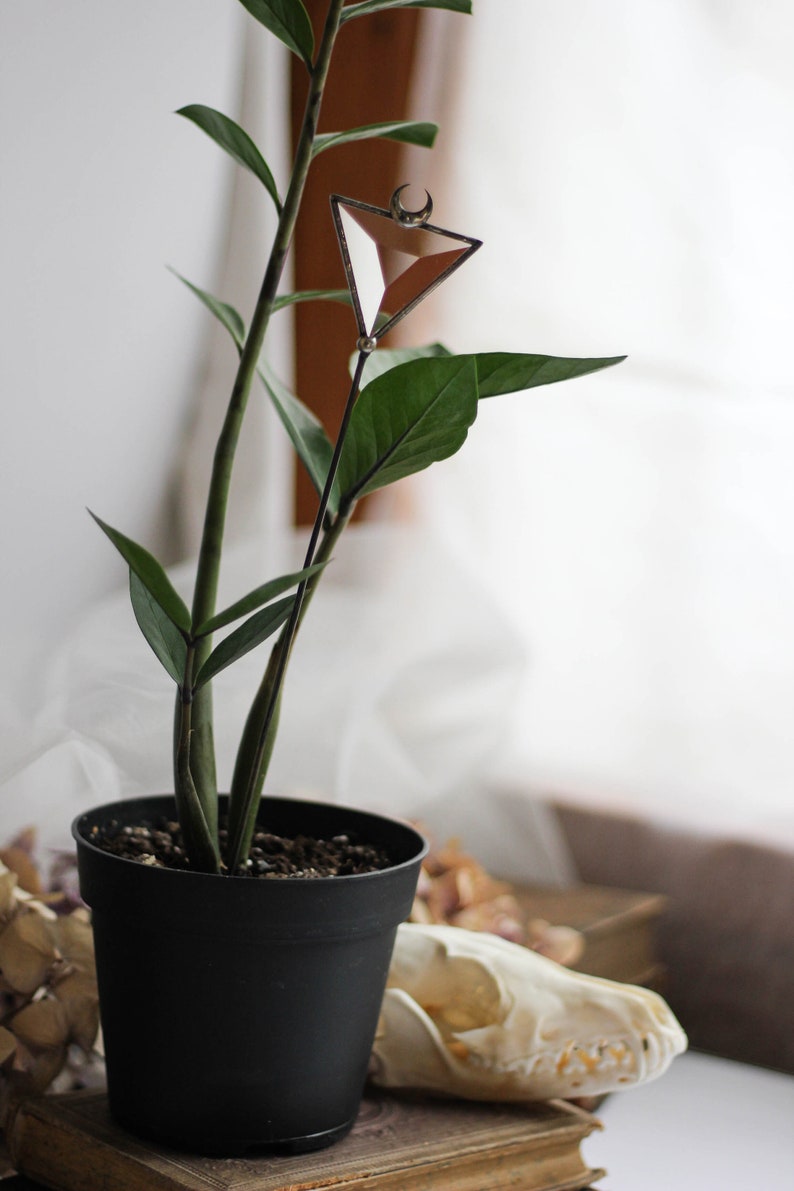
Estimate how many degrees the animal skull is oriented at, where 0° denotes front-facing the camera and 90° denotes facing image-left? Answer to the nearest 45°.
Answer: approximately 270°
